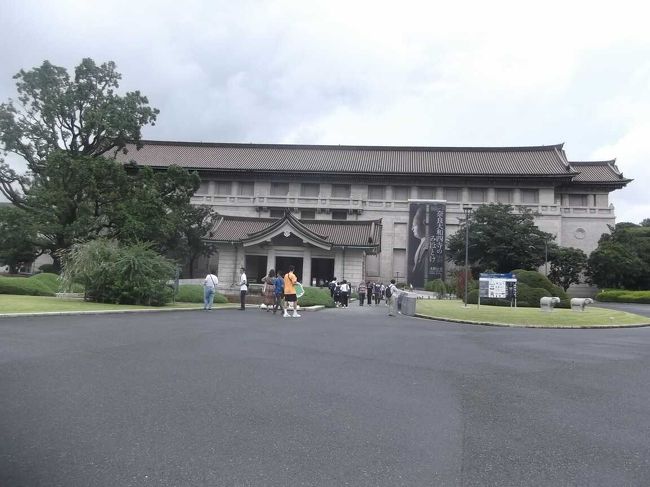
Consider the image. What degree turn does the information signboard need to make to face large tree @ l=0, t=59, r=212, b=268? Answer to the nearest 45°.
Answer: approximately 90° to its right

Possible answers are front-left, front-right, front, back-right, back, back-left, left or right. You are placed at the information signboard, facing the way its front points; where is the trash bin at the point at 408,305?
front-right

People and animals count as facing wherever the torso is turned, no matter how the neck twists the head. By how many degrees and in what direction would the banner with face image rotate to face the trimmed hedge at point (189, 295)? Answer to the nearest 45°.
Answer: approximately 45° to its right

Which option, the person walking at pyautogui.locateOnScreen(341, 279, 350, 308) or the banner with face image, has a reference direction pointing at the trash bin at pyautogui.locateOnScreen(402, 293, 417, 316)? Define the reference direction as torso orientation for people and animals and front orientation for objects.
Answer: the banner with face image

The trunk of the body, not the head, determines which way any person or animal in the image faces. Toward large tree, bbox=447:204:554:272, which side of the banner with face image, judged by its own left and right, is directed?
left

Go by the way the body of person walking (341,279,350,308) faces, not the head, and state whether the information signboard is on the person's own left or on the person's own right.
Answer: on the person's own right

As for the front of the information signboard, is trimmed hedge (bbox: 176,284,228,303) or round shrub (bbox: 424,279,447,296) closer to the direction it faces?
the trimmed hedge

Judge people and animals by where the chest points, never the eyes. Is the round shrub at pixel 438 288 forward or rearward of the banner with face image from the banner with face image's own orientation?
forward

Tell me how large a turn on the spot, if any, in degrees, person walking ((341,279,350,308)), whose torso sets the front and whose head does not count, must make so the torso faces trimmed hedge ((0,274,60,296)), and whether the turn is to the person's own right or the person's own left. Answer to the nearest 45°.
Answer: approximately 90° to the person's own left

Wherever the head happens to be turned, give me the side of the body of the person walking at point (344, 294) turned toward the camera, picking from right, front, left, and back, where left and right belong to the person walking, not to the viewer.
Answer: back

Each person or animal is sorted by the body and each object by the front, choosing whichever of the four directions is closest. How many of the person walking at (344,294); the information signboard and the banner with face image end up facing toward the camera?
2

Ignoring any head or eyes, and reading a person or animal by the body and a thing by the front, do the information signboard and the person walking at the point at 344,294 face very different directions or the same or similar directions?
very different directions

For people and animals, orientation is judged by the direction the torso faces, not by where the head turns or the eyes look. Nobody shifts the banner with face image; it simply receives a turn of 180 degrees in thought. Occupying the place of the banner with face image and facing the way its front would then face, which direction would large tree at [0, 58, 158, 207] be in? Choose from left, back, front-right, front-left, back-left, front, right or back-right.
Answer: back-left

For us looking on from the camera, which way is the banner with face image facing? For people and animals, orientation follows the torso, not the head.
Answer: facing the viewer
